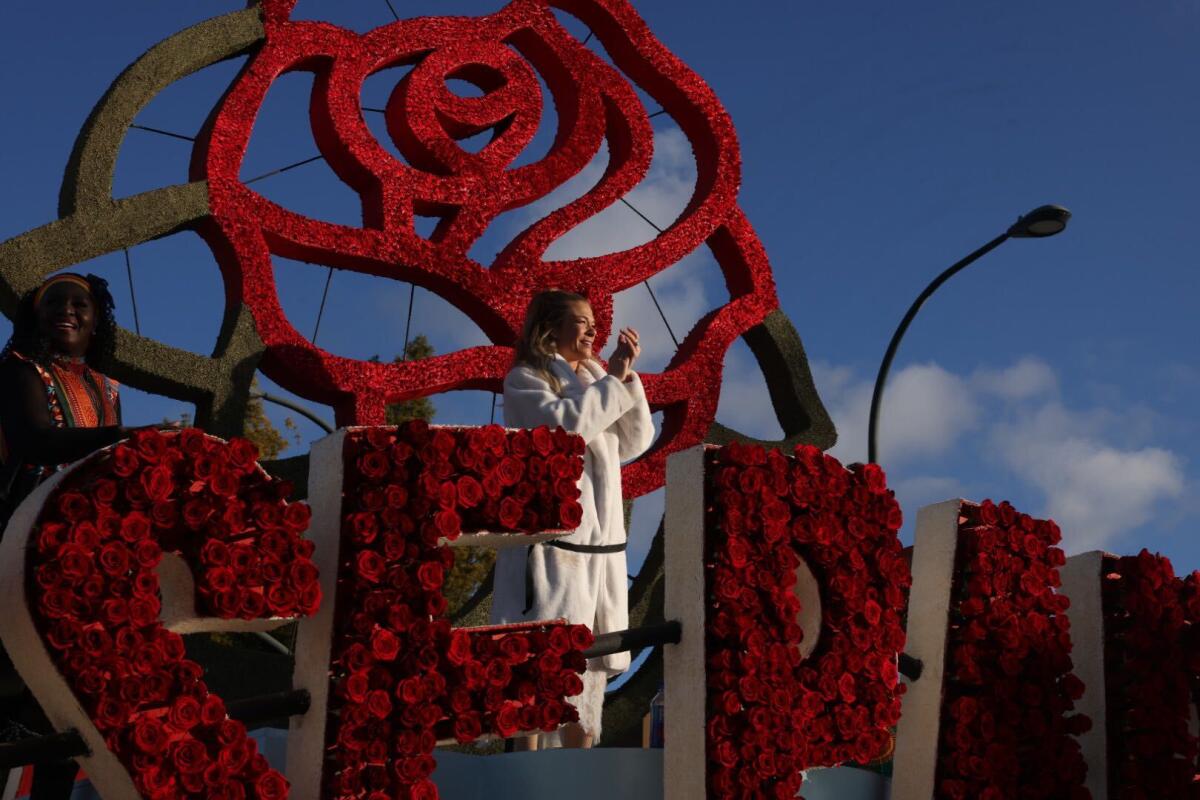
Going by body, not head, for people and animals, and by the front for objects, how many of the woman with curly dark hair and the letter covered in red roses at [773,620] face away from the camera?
0

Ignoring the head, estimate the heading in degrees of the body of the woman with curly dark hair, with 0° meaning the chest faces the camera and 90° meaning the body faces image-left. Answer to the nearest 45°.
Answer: approximately 315°

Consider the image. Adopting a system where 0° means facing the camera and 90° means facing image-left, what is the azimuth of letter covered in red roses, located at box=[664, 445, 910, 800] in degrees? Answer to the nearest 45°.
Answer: approximately 315°

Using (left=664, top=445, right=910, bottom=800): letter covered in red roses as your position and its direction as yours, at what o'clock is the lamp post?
The lamp post is roughly at 8 o'clock from the letter covered in red roses.

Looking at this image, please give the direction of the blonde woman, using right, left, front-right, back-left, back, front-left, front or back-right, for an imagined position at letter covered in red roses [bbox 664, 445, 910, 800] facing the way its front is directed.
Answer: back

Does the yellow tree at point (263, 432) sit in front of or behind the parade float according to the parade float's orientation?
behind

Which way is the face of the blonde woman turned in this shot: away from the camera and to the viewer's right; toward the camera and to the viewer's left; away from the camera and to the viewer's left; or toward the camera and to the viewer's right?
toward the camera and to the viewer's right

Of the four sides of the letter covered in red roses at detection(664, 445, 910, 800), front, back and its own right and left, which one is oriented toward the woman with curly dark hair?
right

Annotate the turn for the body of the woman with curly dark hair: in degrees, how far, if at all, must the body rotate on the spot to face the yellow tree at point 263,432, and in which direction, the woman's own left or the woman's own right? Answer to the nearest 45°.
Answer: approximately 135° to the woman's own left
